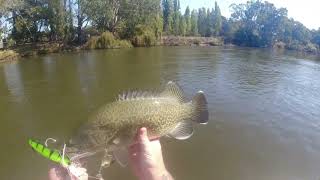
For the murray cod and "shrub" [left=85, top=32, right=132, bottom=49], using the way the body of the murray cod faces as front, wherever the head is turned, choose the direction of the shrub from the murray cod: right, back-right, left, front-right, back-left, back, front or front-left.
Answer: right

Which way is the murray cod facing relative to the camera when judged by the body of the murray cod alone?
to the viewer's left
